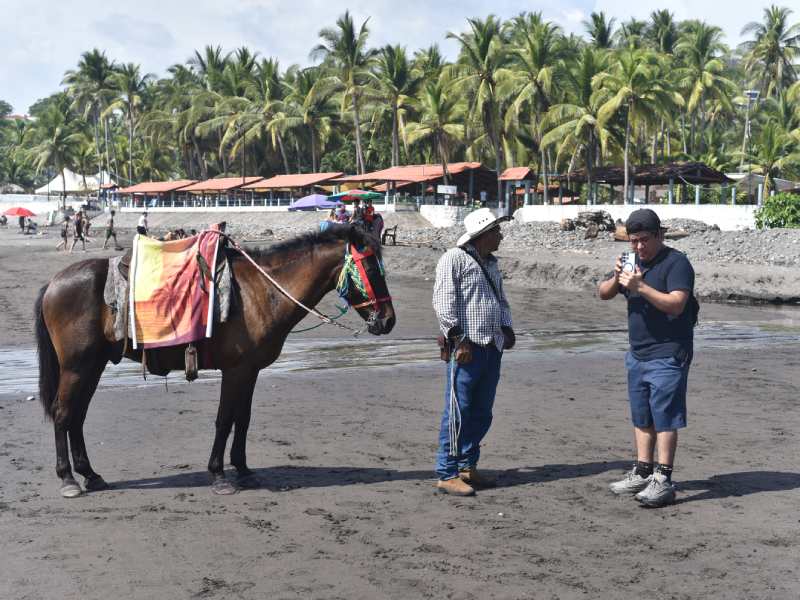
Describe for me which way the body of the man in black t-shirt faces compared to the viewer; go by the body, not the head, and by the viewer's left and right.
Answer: facing the viewer and to the left of the viewer

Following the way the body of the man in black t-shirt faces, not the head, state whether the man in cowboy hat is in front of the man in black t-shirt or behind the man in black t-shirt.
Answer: in front

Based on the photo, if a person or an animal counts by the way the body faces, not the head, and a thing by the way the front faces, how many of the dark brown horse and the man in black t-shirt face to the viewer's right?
1

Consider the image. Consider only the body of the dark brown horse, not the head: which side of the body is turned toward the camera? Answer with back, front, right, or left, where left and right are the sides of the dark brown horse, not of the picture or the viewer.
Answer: right

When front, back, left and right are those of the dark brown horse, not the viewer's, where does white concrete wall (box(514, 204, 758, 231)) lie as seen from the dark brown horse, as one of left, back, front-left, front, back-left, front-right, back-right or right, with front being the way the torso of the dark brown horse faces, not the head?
front-left

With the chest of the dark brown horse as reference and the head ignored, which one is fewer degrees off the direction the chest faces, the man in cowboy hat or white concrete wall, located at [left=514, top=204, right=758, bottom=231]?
the man in cowboy hat

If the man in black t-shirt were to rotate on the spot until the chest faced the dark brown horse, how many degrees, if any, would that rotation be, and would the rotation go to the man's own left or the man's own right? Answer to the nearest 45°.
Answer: approximately 45° to the man's own right

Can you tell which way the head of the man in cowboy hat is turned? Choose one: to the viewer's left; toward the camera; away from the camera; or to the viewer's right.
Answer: to the viewer's right

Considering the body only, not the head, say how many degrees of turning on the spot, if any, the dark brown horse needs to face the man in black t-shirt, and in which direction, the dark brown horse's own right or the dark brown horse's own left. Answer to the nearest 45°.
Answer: approximately 45° to the dark brown horse's own right

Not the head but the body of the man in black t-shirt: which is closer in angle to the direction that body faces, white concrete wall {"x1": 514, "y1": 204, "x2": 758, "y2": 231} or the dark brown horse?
the dark brown horse

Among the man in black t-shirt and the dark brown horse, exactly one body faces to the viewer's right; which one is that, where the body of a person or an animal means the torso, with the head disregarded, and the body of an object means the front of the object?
the dark brown horse

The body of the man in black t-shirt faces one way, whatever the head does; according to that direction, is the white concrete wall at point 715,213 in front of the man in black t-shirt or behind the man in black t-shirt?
behind

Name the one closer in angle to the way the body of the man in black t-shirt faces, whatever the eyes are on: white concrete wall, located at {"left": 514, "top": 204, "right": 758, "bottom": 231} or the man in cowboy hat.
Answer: the man in cowboy hat

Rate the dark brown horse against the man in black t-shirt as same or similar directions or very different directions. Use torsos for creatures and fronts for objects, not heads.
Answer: very different directions
